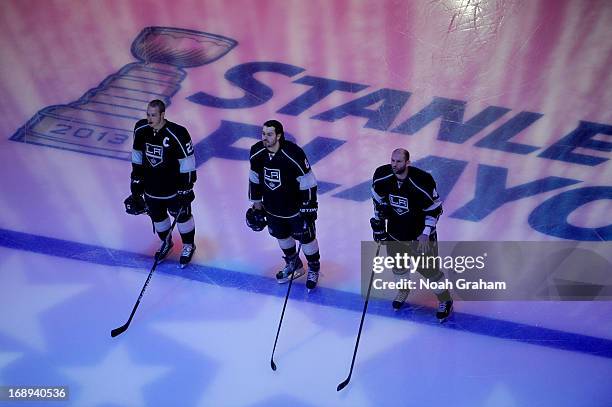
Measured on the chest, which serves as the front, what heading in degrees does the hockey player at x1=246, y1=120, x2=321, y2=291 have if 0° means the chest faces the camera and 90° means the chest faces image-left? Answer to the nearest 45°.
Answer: approximately 45°

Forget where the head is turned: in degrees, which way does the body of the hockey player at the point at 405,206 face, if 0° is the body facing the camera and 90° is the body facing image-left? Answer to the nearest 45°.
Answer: approximately 45°

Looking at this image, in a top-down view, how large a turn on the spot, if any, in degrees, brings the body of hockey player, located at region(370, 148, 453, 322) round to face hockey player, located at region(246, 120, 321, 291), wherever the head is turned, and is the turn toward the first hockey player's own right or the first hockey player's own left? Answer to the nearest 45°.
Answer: approximately 45° to the first hockey player's own right
